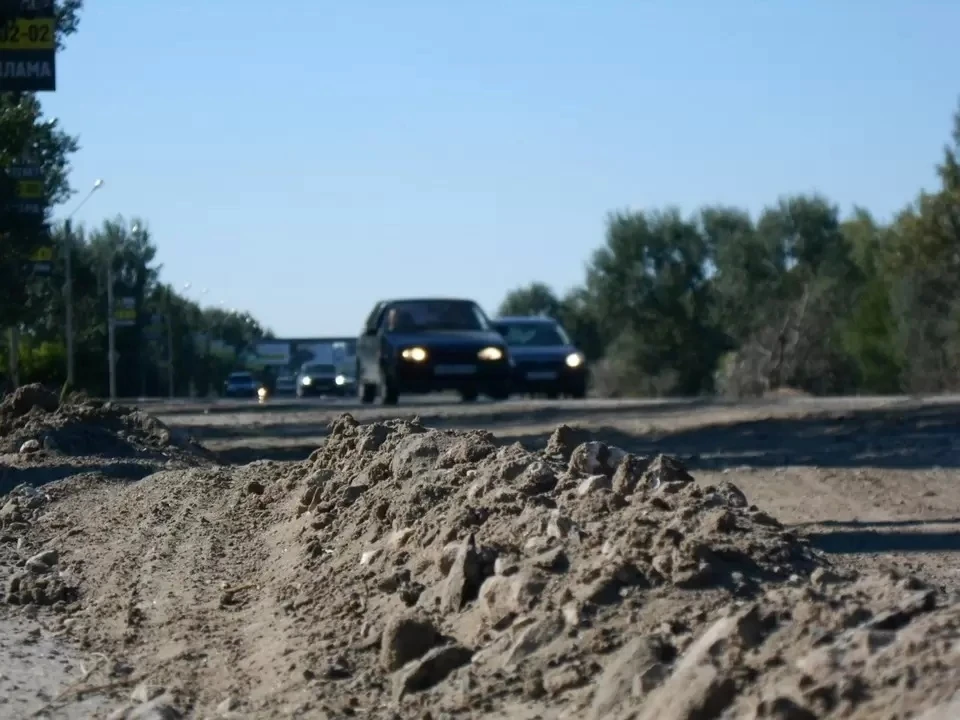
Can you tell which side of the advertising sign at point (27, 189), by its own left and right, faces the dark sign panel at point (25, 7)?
front

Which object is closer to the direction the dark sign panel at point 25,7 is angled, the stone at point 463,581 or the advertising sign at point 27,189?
the stone

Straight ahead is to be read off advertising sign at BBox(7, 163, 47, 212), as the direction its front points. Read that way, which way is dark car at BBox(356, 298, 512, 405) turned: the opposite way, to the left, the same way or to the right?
the same way

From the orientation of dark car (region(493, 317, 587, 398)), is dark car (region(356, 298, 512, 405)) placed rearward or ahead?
ahead

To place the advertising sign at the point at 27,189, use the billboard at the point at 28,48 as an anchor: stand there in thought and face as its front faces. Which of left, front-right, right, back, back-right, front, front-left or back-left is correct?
back

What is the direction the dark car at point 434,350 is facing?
toward the camera

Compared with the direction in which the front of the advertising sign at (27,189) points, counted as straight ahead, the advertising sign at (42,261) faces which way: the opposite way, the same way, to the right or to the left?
the same way

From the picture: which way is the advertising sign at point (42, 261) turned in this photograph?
toward the camera

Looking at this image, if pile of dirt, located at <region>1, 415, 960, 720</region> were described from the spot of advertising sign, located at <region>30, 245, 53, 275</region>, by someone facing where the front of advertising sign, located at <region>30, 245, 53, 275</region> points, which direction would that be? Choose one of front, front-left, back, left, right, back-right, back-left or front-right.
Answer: front

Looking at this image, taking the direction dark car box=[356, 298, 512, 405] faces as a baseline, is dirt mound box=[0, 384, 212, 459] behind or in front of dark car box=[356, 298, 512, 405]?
in front

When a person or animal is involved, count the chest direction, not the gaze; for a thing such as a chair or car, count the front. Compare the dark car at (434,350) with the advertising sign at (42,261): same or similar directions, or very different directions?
same or similar directions

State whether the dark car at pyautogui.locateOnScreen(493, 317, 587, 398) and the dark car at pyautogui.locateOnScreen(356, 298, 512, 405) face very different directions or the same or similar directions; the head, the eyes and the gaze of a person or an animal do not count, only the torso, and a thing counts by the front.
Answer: same or similar directions

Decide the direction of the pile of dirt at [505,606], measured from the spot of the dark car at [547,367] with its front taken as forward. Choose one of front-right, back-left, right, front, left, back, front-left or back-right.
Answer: front

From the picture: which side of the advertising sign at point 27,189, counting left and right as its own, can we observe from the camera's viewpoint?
front

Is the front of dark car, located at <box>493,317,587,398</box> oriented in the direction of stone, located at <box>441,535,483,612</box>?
yes
